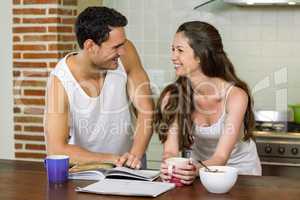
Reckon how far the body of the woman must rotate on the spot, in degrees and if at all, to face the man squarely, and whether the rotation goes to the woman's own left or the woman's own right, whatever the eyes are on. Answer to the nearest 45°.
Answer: approximately 45° to the woman's own right

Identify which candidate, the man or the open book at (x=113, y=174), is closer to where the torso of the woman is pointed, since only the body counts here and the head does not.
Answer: the open book

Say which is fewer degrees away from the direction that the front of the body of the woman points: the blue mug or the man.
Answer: the blue mug

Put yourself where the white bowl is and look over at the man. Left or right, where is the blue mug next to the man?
left

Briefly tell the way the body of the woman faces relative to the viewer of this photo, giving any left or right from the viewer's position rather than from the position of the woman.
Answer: facing the viewer and to the left of the viewer

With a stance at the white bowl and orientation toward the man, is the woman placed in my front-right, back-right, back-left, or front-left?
front-right

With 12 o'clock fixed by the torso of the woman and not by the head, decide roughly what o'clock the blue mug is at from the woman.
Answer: The blue mug is roughly at 2 o'clock from the woman.

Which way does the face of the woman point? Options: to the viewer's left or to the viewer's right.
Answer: to the viewer's left

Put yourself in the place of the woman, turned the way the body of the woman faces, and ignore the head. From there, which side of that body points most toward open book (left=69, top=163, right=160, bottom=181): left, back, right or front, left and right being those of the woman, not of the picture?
front
